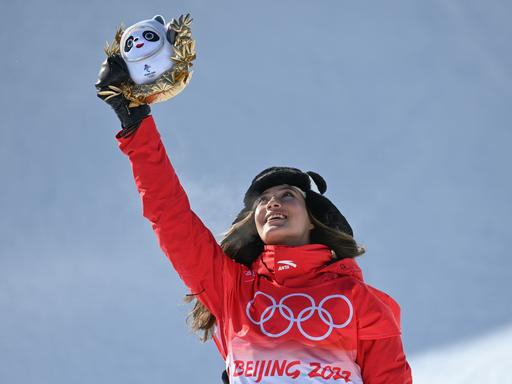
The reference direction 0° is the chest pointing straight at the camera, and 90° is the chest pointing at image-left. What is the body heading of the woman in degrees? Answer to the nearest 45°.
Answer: approximately 0°
